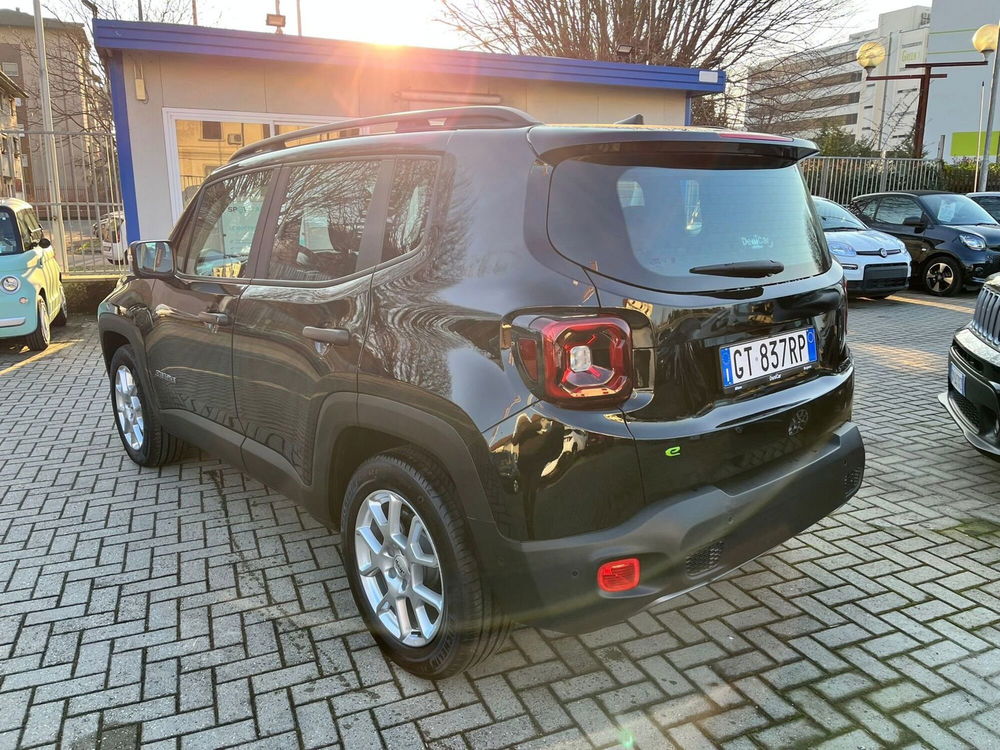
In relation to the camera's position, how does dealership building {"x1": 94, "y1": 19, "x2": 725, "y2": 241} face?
facing the viewer

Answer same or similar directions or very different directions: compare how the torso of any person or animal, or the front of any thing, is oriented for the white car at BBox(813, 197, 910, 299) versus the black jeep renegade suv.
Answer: very different directions

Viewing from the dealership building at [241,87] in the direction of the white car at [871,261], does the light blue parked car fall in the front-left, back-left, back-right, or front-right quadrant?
back-right

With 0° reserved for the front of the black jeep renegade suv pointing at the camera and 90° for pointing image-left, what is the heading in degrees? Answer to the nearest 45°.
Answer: approximately 135°

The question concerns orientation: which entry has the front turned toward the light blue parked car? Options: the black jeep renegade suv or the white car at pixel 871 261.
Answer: the black jeep renegade suv

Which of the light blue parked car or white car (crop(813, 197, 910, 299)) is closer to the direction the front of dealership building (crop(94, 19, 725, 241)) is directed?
the light blue parked car

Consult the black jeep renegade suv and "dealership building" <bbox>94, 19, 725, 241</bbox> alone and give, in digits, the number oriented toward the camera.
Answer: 1

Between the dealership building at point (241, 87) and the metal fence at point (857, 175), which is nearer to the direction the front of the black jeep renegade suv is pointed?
the dealership building

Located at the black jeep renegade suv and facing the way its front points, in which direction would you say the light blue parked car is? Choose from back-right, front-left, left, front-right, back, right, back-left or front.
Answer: front

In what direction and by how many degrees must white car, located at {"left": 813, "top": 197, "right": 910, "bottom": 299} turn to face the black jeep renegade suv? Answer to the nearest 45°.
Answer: approximately 45° to its right

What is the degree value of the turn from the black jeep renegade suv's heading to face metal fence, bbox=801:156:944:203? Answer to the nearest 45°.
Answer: approximately 90° to its right

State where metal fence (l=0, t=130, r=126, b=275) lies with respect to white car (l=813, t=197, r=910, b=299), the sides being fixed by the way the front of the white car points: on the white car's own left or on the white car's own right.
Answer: on the white car's own right

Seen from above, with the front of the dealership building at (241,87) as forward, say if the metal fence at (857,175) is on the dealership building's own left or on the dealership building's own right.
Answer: on the dealership building's own left

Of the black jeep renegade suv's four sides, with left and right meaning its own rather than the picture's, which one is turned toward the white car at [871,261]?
right
